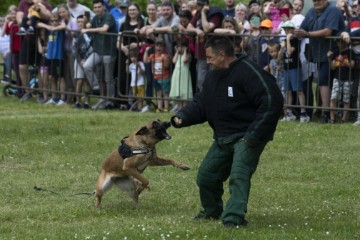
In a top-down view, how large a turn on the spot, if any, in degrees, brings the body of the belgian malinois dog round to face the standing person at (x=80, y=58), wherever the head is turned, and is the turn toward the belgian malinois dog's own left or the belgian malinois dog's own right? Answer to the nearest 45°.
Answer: approximately 90° to the belgian malinois dog's own left

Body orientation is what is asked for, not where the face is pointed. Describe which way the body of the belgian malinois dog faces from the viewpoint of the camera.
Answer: to the viewer's right

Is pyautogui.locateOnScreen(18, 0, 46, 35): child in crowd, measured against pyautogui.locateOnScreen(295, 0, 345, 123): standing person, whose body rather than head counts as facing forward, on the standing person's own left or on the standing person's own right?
on the standing person's own right

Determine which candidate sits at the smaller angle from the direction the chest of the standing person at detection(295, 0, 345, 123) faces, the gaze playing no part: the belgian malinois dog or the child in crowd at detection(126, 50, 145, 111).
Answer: the belgian malinois dog

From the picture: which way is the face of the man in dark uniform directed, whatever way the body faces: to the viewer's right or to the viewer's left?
to the viewer's left

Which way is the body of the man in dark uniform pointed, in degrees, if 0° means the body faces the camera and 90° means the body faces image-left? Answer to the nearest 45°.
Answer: approximately 45°

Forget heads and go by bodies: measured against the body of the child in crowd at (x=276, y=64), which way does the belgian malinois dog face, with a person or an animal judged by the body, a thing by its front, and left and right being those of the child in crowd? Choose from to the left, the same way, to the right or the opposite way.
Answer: to the left

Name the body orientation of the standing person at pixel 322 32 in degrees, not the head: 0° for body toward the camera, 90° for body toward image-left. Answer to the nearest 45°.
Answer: approximately 45°

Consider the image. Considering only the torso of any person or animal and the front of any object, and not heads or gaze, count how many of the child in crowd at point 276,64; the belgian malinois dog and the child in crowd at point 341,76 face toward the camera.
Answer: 2

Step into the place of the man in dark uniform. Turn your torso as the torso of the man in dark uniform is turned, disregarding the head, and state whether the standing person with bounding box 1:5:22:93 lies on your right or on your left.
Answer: on your right

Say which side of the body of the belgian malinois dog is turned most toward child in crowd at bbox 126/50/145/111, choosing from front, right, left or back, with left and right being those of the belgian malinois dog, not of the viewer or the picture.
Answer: left
